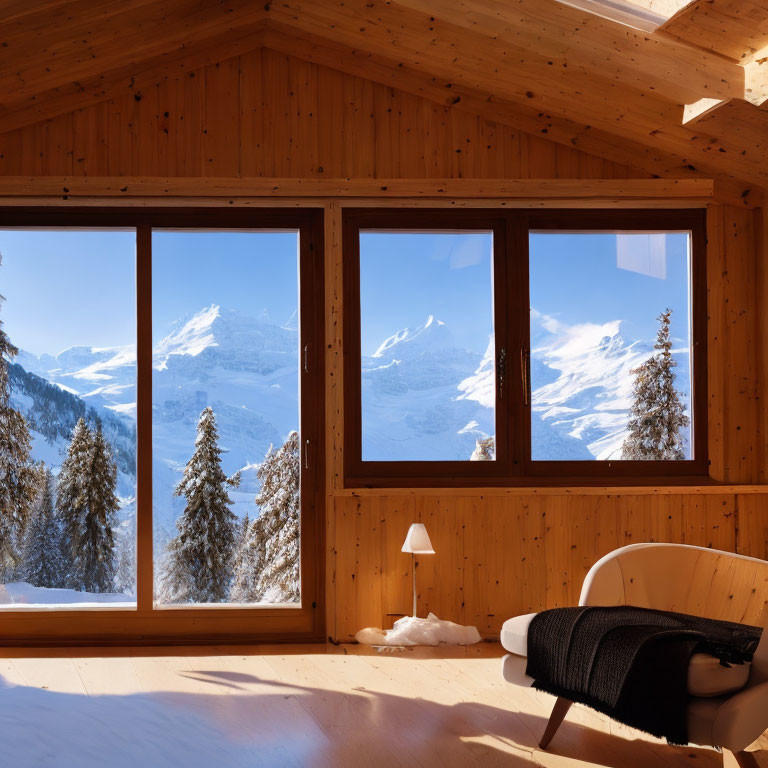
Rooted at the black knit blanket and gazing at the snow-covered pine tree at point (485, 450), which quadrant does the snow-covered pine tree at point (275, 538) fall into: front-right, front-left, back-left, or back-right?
front-left

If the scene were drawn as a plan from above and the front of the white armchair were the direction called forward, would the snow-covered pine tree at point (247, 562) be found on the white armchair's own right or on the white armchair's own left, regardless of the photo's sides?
on the white armchair's own right

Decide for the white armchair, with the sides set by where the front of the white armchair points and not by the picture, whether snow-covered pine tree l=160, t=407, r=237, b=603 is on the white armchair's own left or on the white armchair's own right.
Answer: on the white armchair's own right

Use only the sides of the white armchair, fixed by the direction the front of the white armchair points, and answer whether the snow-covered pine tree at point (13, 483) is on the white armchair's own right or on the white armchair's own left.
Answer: on the white armchair's own right

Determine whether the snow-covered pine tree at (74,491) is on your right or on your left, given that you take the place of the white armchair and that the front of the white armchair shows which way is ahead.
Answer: on your right

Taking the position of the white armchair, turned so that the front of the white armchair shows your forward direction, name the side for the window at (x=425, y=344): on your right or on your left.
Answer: on your right

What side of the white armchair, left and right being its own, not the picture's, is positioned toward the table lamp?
right

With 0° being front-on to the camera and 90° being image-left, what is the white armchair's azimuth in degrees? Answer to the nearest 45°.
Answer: approximately 45°

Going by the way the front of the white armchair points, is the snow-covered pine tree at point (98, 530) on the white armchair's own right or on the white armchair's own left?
on the white armchair's own right
